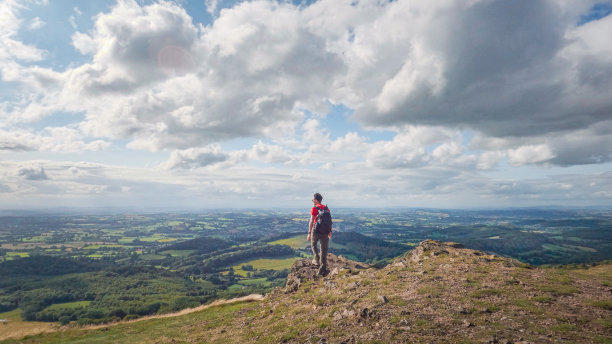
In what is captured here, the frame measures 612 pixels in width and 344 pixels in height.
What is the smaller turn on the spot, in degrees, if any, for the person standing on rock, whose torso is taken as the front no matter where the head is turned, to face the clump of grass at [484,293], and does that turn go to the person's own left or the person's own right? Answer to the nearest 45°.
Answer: approximately 180°

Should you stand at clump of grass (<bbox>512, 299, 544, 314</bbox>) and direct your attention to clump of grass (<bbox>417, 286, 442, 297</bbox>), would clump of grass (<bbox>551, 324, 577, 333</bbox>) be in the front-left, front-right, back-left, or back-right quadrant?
back-left

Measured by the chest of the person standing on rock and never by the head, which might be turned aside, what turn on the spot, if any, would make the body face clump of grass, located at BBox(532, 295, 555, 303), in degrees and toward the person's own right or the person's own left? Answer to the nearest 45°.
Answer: approximately 180°

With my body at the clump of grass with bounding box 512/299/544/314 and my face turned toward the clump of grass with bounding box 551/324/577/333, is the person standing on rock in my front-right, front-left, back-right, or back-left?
back-right

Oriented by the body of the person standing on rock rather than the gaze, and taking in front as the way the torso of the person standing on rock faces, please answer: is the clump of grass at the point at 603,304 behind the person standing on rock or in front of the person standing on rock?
behind

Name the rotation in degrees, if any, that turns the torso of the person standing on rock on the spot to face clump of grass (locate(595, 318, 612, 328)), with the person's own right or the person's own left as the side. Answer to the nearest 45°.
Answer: approximately 180°

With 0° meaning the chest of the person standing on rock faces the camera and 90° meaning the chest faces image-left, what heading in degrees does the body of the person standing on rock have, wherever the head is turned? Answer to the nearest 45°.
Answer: approximately 135°
